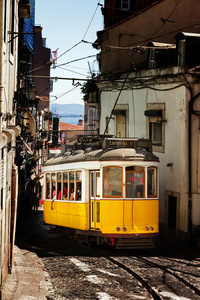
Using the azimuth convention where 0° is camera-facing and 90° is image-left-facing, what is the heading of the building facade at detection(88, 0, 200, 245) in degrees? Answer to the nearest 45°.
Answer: approximately 45°

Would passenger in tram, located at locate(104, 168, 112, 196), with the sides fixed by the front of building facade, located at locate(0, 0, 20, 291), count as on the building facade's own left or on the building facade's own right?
on the building facade's own left

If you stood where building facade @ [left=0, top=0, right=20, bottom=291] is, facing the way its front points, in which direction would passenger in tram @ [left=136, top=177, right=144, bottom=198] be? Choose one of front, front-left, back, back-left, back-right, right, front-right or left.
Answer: front-left

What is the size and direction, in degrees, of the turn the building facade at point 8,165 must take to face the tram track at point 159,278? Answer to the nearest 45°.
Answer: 0° — it already faces it

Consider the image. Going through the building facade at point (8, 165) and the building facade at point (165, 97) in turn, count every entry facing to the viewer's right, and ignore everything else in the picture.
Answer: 1

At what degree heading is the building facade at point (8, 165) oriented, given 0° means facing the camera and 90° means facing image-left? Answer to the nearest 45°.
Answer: approximately 270°
